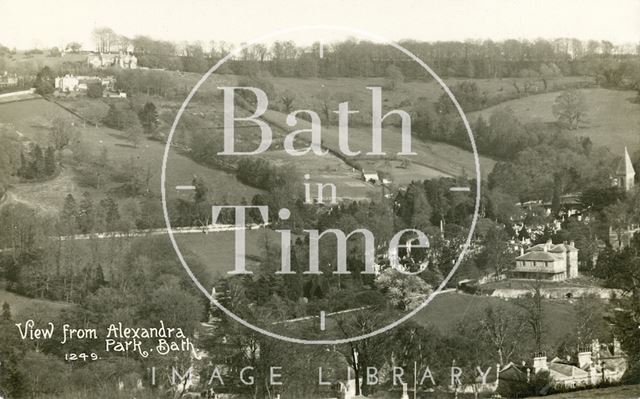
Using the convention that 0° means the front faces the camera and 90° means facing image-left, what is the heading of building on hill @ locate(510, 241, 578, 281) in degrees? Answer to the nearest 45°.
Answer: approximately 45°

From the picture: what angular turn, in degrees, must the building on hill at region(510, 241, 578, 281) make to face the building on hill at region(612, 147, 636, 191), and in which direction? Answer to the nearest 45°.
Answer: approximately 180°

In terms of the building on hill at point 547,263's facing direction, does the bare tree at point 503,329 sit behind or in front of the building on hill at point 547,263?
in front
